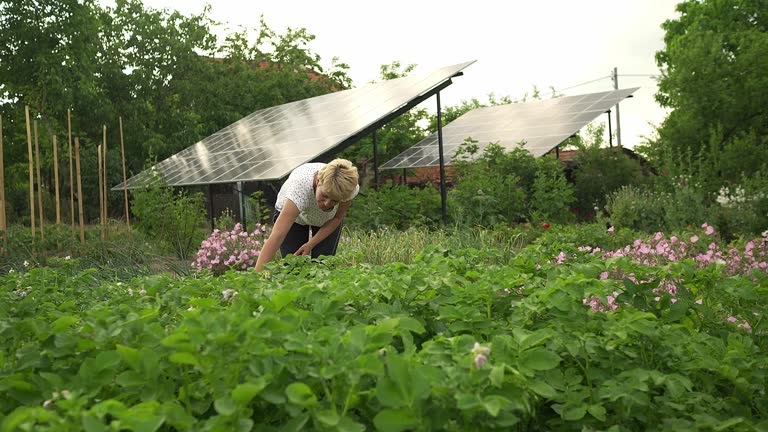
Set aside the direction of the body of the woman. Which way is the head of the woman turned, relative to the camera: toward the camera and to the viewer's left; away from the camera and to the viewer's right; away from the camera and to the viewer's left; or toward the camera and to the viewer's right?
toward the camera and to the viewer's left

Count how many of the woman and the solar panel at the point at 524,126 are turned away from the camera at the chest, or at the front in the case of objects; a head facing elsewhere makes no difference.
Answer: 0

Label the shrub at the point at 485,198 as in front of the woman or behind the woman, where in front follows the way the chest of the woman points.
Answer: behind

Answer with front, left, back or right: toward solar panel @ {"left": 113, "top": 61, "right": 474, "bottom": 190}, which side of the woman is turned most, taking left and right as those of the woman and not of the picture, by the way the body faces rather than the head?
back

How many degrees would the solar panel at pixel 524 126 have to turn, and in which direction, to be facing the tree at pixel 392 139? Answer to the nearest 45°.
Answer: approximately 90° to its right

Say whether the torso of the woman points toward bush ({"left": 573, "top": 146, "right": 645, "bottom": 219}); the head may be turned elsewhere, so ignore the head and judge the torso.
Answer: no

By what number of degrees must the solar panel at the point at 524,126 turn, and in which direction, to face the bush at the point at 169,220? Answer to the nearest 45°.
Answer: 0° — it already faces it

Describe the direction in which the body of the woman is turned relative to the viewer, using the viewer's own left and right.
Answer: facing the viewer

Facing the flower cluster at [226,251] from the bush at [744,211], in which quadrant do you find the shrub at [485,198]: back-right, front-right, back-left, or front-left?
front-right

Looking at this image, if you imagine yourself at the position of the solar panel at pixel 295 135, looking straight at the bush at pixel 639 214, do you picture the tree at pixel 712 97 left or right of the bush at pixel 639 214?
left

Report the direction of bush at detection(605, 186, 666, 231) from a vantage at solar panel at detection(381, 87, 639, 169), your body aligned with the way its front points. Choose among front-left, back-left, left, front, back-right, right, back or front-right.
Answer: front-left

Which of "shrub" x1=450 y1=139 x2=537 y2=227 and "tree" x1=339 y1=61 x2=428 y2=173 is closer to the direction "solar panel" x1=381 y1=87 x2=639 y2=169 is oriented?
the shrub
